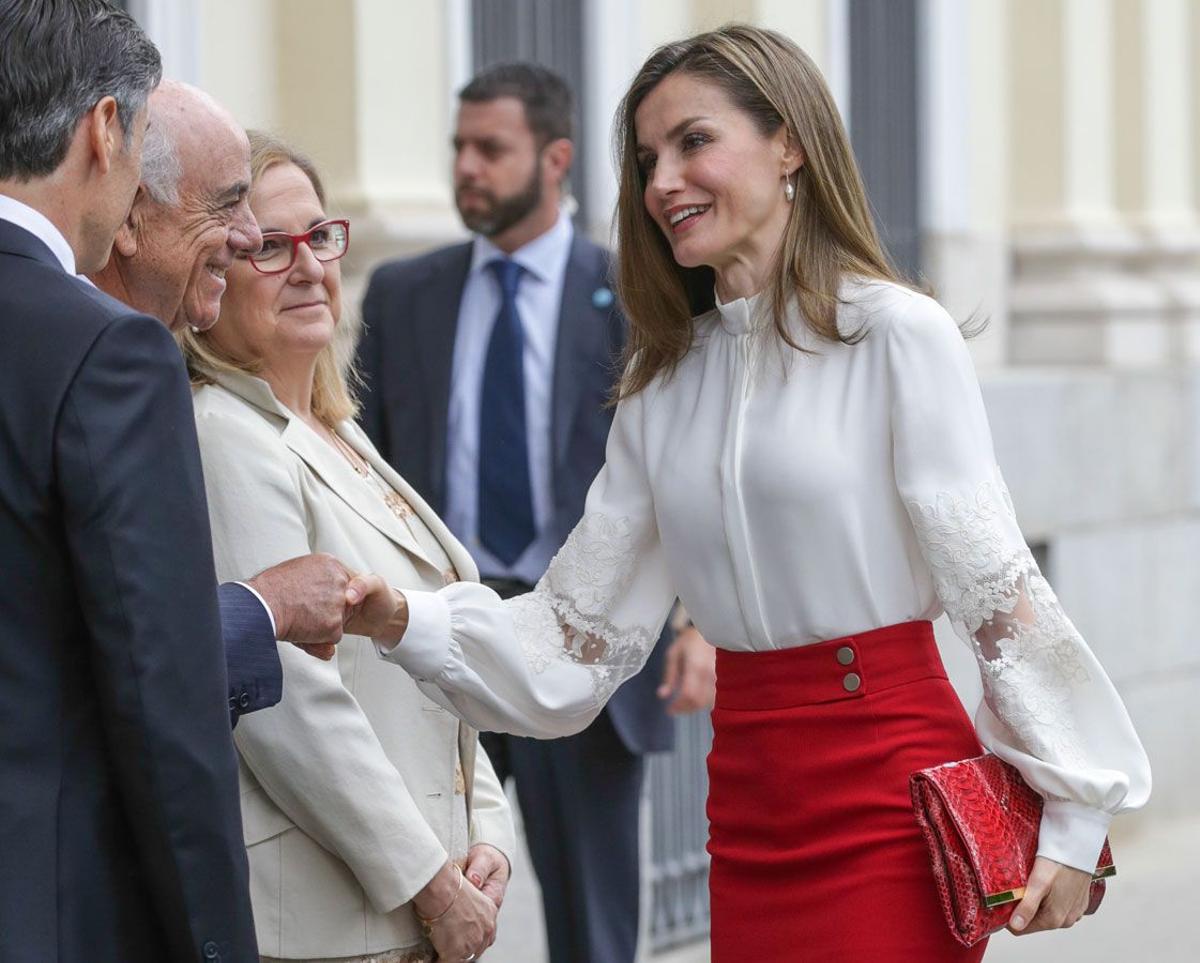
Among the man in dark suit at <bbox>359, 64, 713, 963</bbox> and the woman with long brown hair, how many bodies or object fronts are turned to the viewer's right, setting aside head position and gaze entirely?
0

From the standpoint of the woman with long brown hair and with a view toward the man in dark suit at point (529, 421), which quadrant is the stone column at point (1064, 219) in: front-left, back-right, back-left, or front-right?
front-right

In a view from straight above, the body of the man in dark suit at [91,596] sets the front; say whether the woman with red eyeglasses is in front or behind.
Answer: in front

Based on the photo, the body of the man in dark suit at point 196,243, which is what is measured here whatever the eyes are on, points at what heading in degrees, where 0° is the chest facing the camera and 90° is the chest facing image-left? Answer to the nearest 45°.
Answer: approximately 270°

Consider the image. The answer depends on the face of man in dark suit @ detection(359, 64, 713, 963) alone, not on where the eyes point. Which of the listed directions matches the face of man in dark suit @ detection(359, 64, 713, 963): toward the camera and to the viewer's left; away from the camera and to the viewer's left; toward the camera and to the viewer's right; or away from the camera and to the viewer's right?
toward the camera and to the viewer's left

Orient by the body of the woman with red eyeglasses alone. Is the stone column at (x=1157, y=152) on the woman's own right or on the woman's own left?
on the woman's own left

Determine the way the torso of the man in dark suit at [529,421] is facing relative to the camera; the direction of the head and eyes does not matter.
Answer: toward the camera

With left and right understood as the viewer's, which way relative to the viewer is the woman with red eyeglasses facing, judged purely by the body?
facing the viewer and to the right of the viewer

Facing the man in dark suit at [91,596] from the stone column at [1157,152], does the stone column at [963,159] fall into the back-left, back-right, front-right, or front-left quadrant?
front-right

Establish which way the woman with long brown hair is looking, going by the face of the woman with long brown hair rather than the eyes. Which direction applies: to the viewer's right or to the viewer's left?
to the viewer's left
